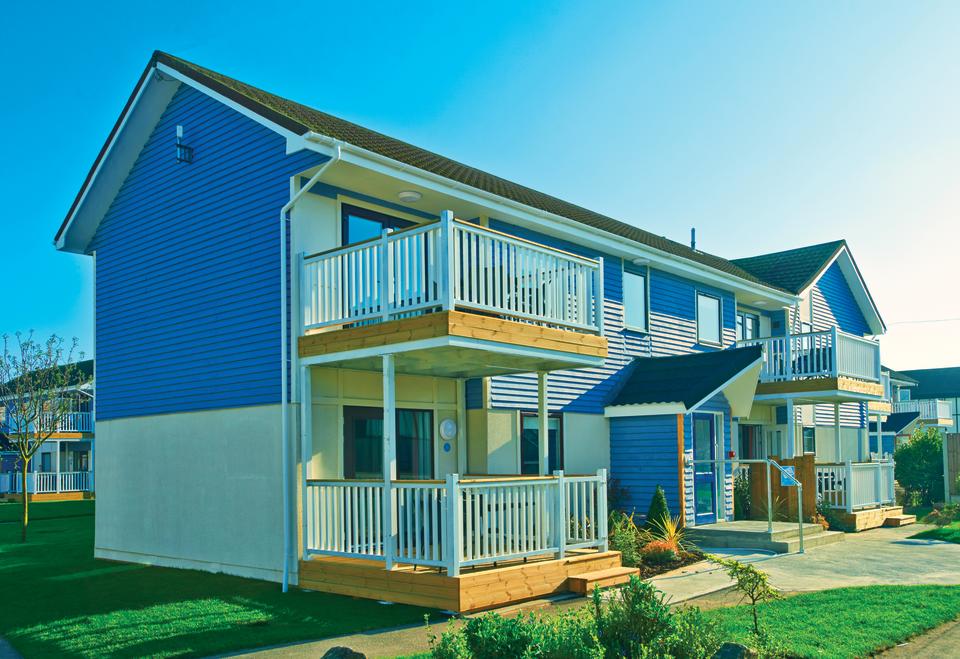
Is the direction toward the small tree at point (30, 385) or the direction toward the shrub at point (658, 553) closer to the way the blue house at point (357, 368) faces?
the shrub

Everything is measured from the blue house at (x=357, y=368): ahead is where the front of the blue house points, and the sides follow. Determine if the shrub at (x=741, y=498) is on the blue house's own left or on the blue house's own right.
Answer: on the blue house's own left

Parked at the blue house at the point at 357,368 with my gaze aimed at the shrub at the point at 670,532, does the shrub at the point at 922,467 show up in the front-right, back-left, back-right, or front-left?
front-left

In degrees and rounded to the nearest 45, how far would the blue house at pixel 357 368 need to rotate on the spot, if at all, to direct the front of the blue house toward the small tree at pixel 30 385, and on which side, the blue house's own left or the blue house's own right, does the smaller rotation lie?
approximately 180°

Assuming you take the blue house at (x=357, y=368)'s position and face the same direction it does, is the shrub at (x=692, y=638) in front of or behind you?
in front

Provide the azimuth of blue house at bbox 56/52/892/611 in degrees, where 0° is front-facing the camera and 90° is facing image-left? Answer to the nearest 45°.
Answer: approximately 315°
